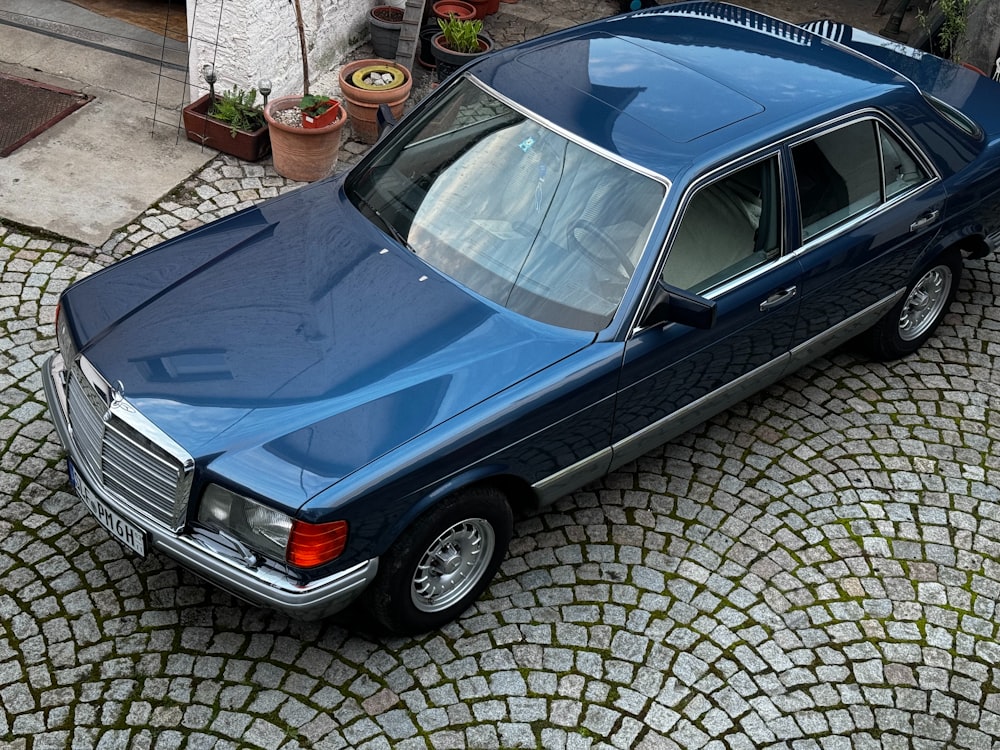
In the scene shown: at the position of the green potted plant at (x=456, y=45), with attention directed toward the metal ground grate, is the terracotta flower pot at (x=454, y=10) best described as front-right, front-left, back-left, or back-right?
back-right

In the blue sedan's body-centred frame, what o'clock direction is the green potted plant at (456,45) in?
The green potted plant is roughly at 4 o'clock from the blue sedan.

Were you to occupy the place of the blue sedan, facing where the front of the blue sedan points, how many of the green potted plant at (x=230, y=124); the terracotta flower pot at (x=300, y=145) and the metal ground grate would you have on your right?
3

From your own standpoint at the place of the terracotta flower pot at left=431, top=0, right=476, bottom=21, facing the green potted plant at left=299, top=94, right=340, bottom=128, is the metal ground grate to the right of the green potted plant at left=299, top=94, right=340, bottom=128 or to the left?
right

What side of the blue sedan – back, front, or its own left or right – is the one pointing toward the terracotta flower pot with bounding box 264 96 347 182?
right

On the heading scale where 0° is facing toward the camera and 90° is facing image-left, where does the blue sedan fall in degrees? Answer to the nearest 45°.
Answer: approximately 45°

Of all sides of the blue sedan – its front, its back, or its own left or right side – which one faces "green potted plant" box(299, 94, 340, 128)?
right

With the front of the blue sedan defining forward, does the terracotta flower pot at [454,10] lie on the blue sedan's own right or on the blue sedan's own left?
on the blue sedan's own right

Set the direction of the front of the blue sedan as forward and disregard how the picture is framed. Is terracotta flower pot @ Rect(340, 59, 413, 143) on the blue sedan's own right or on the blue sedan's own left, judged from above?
on the blue sedan's own right
